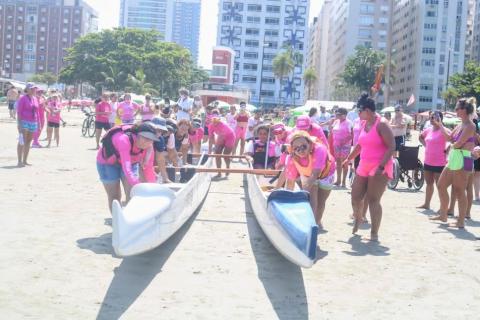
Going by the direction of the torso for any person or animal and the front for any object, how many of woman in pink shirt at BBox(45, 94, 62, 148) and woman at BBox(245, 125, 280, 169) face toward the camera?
2

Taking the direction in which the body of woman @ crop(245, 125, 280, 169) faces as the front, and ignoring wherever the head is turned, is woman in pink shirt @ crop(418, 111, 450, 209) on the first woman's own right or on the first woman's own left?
on the first woman's own left

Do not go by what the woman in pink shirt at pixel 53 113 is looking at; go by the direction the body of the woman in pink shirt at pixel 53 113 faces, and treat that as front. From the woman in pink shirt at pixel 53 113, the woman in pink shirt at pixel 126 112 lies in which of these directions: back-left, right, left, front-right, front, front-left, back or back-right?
front-left

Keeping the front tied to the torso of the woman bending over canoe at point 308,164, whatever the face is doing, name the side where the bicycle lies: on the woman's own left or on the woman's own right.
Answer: on the woman's own right

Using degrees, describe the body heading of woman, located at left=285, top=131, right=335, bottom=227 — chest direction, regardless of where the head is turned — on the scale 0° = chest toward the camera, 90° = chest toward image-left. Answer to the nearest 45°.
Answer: approximately 45°
